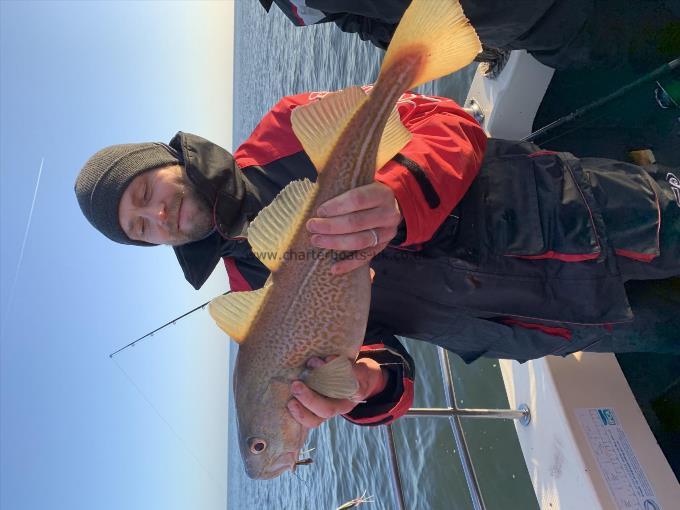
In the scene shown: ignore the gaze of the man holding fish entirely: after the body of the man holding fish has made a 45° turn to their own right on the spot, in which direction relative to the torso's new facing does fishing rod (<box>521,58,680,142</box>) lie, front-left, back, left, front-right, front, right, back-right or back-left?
back

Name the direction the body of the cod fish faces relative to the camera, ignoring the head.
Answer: to the viewer's left

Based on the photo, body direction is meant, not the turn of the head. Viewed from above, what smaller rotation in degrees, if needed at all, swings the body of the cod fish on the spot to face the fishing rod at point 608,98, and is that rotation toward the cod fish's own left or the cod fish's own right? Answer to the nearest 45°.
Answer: approximately 135° to the cod fish's own right

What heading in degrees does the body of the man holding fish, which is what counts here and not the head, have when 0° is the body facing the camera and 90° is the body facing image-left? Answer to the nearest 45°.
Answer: approximately 0°
